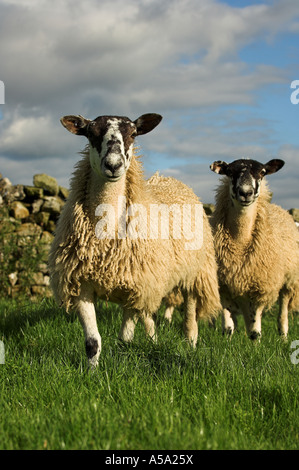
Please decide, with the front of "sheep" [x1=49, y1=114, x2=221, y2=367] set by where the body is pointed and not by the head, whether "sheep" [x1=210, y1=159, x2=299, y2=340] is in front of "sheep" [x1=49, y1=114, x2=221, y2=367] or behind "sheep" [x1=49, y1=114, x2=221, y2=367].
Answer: behind

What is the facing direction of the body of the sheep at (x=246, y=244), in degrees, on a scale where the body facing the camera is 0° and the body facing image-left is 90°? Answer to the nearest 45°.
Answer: approximately 45°

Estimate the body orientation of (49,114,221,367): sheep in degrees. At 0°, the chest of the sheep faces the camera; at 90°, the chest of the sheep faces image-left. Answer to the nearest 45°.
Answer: approximately 45°
